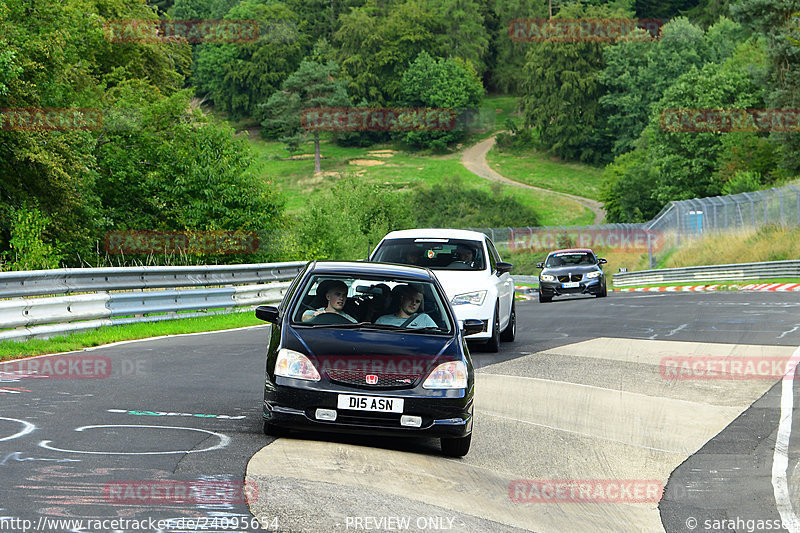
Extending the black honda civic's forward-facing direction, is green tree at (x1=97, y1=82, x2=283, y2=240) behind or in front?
behind

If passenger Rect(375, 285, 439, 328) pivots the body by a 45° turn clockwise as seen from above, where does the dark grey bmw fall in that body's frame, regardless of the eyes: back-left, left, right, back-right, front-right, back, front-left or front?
back-right

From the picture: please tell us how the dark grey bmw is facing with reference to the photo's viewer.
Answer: facing the viewer

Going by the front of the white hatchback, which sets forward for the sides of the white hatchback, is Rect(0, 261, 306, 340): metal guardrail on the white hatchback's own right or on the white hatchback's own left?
on the white hatchback's own right

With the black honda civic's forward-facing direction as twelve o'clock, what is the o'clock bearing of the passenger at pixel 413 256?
The passenger is roughly at 6 o'clock from the black honda civic.

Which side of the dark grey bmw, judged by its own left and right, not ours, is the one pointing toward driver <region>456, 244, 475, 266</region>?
front

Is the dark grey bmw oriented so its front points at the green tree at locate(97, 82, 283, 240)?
no

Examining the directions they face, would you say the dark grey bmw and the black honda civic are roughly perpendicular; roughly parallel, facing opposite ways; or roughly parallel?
roughly parallel

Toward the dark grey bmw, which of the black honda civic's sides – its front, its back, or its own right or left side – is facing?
back

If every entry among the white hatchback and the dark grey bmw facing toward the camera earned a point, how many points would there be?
2

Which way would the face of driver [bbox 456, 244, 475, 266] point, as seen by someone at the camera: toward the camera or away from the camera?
toward the camera

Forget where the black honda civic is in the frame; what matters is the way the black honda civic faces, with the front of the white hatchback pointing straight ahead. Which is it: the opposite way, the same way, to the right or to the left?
the same way

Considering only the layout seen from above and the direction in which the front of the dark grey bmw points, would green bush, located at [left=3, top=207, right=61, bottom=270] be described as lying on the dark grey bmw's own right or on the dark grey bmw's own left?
on the dark grey bmw's own right

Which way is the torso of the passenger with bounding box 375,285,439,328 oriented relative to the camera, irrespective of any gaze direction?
toward the camera

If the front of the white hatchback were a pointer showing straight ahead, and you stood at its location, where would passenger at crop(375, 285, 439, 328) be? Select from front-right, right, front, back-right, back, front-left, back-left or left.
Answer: front

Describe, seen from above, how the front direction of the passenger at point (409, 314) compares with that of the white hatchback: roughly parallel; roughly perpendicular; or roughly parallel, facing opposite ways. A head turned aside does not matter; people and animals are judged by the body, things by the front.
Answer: roughly parallel

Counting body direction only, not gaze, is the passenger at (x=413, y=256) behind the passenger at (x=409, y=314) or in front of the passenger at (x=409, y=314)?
behind

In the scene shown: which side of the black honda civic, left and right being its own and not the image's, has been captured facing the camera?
front
